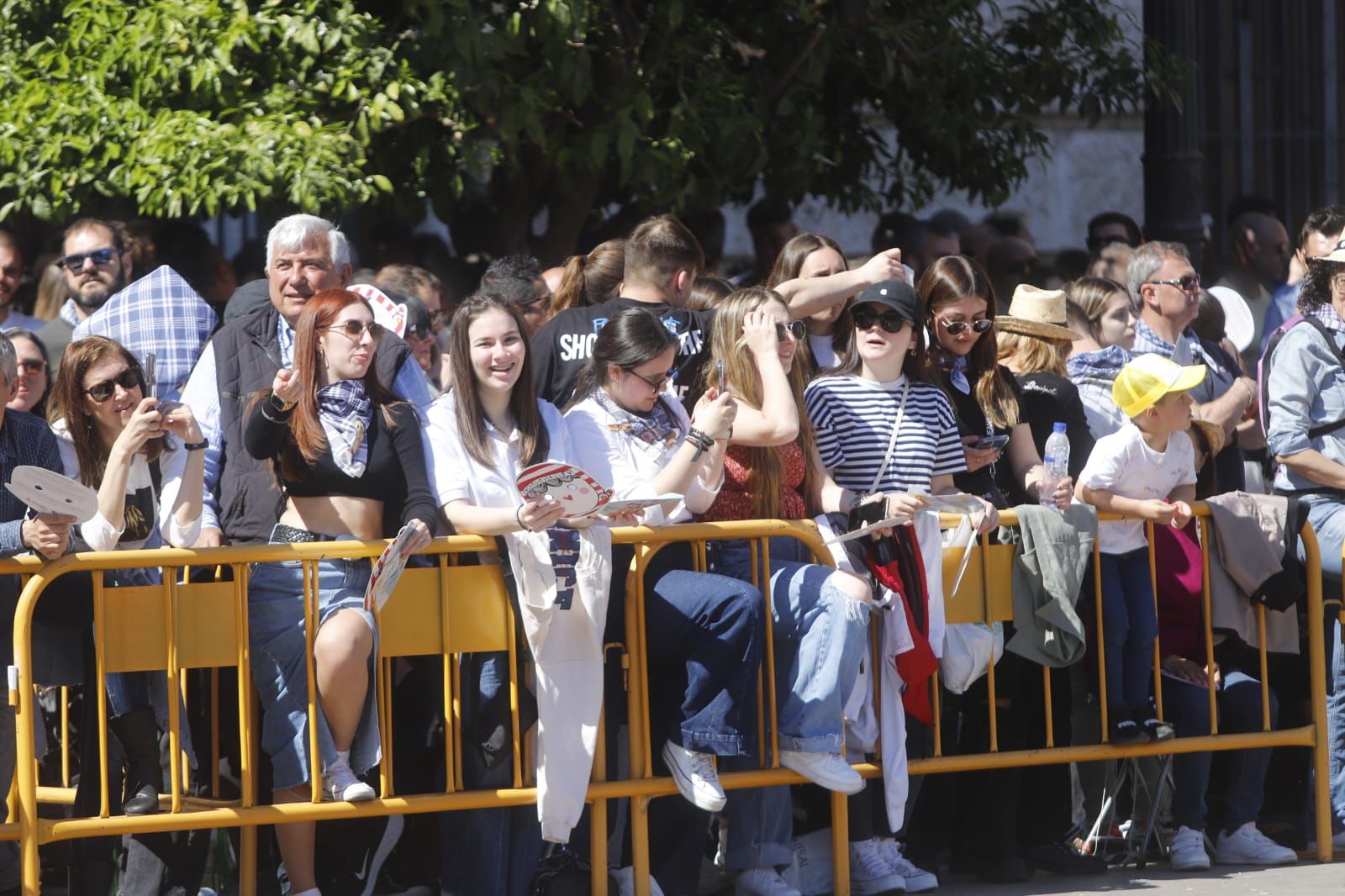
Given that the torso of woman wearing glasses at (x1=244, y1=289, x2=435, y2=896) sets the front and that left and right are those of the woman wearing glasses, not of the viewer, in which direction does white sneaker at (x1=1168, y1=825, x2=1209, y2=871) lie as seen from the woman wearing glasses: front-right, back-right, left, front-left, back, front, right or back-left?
front-left

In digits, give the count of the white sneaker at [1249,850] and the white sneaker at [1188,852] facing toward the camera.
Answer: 1

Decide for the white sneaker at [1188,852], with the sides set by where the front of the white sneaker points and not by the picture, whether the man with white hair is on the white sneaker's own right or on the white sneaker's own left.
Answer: on the white sneaker's own right

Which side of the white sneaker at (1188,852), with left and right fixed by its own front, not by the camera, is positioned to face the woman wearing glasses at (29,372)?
right

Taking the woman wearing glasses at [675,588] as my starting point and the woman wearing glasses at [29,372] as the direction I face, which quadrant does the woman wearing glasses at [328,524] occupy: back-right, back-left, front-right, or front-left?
front-left

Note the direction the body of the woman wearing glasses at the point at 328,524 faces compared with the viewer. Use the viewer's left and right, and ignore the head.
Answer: facing the viewer and to the right of the viewer

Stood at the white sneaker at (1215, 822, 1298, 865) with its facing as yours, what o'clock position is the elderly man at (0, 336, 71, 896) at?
The elderly man is roughly at 5 o'clock from the white sneaker.

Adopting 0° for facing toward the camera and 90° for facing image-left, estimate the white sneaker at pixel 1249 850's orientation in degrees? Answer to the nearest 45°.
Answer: approximately 270°

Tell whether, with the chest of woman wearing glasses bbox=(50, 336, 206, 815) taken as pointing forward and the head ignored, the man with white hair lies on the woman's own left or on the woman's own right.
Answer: on the woman's own left

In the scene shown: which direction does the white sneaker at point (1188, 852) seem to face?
toward the camera

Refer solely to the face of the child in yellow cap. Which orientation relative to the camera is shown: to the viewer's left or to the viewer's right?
to the viewer's right
